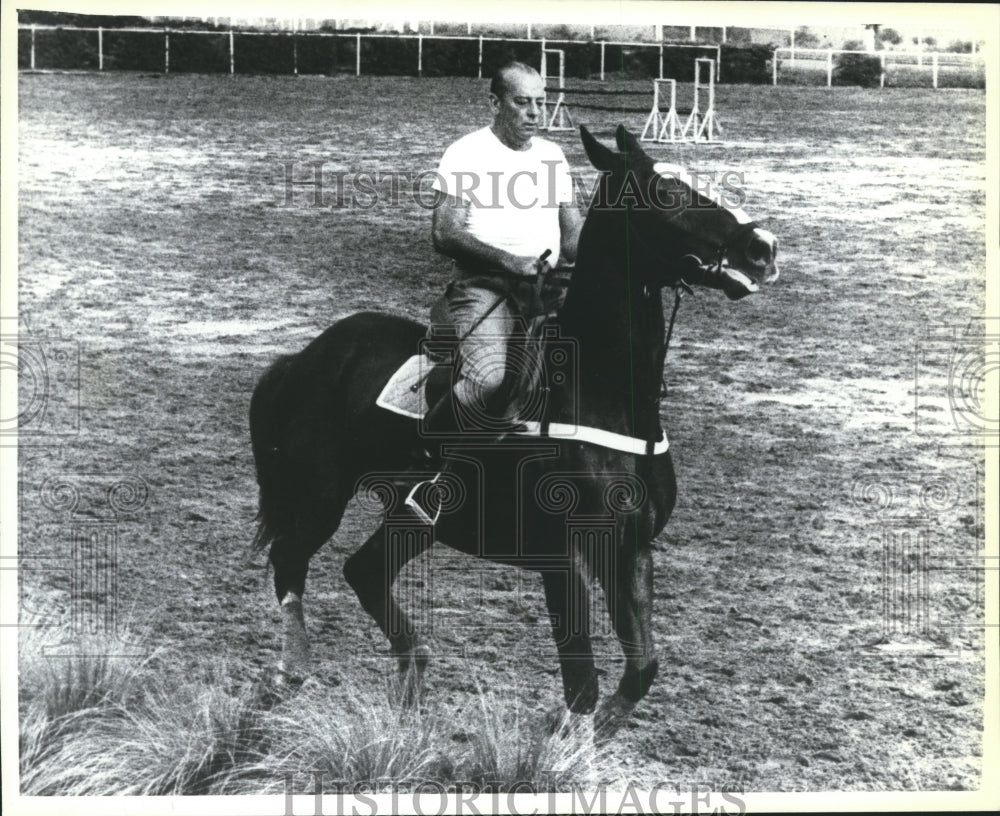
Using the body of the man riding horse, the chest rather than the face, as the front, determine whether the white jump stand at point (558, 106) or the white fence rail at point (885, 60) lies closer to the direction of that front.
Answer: the white fence rail

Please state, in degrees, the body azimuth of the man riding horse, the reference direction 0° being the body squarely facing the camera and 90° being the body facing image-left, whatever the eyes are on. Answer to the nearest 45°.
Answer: approximately 315°

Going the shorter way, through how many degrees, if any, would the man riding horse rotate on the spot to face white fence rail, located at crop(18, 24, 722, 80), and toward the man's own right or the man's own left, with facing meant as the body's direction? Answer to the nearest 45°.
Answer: approximately 180°

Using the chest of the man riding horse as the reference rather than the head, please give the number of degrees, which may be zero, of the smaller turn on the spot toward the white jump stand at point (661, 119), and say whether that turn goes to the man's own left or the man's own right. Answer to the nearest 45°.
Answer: approximately 90° to the man's own left

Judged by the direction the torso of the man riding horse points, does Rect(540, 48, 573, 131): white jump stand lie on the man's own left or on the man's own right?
on the man's own left

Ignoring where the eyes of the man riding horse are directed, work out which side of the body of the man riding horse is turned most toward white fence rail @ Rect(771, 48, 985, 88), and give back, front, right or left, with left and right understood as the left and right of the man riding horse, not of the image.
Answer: left

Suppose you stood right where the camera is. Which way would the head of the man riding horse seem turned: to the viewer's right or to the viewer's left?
to the viewer's right
